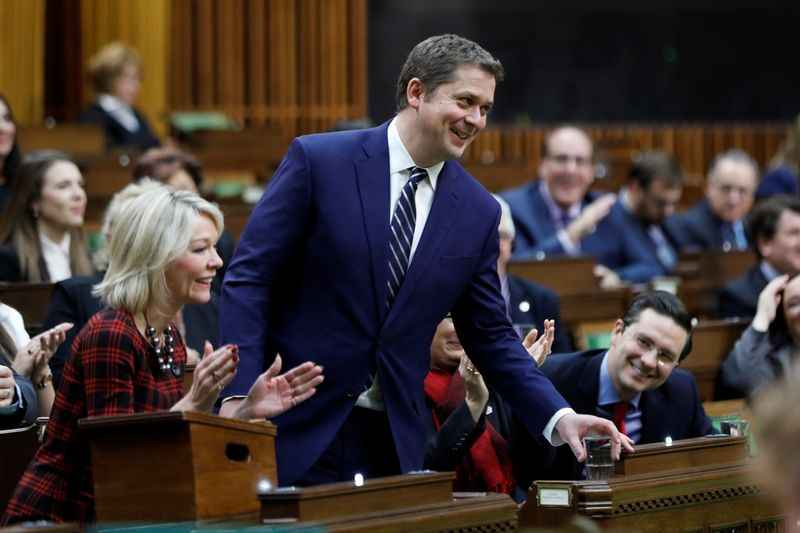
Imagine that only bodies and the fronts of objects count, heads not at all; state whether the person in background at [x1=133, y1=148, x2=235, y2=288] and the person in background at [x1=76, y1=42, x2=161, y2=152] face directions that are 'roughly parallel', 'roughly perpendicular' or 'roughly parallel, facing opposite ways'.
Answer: roughly parallel

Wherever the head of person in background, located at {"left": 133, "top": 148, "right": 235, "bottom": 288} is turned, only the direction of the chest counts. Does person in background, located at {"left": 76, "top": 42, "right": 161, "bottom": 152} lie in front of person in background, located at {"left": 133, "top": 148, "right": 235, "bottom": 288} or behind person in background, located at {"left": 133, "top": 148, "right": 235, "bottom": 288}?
behind

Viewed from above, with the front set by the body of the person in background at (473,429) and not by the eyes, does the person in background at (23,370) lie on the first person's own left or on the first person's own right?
on the first person's own right

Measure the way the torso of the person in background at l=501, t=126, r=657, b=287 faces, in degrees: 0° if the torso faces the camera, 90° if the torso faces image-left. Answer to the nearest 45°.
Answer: approximately 0°

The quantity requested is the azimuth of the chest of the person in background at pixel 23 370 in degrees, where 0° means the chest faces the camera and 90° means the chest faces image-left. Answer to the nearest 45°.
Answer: approximately 270°

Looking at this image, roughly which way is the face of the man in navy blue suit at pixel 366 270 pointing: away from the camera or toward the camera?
toward the camera

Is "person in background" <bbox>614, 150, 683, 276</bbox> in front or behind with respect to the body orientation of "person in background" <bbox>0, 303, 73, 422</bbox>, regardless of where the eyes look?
in front

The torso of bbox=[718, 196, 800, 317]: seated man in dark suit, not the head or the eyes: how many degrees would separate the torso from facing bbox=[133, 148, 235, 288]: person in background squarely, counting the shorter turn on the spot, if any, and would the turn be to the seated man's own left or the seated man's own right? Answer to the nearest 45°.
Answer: approximately 135° to the seated man's own right

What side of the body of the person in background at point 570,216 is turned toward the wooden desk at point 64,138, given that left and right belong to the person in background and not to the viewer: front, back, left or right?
right

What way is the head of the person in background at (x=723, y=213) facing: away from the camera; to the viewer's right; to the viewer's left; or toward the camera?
toward the camera

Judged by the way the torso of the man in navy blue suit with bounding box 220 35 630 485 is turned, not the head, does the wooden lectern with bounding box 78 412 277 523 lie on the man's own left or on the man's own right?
on the man's own right

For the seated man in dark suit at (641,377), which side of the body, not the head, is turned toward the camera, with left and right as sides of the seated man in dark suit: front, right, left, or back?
front

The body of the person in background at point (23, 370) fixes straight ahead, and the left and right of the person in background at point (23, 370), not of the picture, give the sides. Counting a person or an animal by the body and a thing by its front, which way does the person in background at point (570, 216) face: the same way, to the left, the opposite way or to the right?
to the right

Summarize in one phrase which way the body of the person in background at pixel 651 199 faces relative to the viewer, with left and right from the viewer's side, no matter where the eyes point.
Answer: facing the viewer and to the right of the viewer

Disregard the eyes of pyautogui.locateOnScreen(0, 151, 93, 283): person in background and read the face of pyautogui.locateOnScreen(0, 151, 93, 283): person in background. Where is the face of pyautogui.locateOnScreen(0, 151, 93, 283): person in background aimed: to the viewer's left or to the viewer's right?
to the viewer's right

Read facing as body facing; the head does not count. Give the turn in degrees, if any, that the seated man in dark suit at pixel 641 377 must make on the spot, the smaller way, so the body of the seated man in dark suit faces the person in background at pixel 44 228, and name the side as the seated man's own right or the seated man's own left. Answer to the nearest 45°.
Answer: approximately 90° to the seated man's own right

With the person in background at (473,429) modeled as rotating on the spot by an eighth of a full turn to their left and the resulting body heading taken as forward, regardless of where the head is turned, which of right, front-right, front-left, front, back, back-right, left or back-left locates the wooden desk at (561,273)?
left
